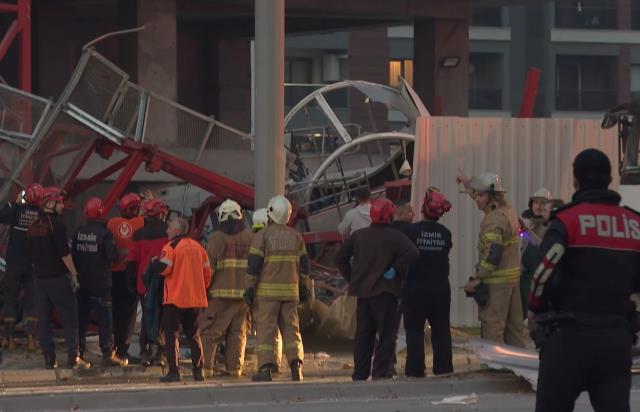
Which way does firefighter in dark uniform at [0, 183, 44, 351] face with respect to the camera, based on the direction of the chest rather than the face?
away from the camera

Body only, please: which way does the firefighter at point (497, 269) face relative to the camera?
to the viewer's left

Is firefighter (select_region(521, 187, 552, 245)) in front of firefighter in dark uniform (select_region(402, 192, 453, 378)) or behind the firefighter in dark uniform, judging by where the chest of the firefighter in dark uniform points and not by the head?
in front

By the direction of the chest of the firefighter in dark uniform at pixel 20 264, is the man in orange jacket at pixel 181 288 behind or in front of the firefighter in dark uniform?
behind

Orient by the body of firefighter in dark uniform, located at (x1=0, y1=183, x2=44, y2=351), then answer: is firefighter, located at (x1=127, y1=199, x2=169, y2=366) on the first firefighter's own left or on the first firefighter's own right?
on the first firefighter's own right

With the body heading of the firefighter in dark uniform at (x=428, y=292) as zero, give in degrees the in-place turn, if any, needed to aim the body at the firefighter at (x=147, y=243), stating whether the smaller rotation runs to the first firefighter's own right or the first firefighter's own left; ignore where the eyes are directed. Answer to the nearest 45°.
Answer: approximately 90° to the first firefighter's own left

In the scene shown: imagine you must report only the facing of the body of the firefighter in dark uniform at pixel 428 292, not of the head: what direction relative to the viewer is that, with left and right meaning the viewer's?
facing away from the viewer

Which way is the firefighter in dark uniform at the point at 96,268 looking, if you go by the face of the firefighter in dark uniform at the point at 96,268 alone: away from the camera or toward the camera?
away from the camera

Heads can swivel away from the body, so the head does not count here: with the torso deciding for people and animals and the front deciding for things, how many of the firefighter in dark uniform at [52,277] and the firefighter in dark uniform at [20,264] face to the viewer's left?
0

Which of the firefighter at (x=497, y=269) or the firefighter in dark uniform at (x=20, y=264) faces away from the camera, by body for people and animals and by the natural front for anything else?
the firefighter in dark uniform

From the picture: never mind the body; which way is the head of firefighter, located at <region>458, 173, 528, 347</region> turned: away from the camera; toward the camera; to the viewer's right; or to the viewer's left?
to the viewer's left
